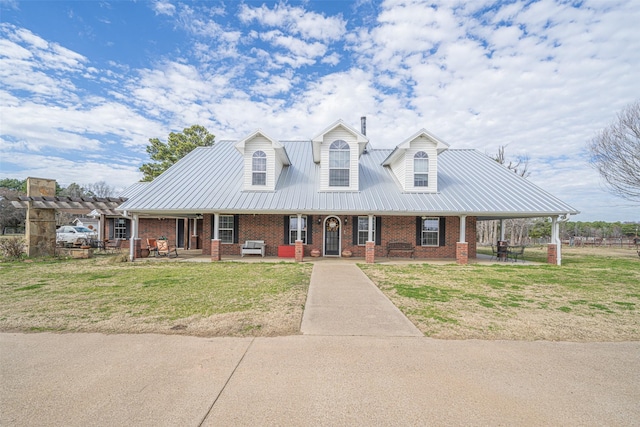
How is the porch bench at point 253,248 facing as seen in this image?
toward the camera

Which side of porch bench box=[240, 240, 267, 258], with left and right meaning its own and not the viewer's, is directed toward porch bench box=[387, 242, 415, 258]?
left

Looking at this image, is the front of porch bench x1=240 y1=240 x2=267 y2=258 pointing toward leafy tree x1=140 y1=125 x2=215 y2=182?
no

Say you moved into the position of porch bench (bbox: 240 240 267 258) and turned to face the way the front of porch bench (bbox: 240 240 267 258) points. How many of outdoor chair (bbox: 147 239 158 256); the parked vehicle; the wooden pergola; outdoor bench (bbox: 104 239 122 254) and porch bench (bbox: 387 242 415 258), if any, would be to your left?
1

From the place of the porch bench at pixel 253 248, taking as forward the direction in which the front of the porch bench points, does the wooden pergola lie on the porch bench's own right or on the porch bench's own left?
on the porch bench's own right

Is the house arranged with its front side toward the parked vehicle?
no

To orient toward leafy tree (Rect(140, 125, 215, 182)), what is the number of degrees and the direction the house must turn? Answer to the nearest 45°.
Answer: approximately 135° to its right

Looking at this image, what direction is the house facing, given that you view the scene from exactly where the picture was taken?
facing the viewer

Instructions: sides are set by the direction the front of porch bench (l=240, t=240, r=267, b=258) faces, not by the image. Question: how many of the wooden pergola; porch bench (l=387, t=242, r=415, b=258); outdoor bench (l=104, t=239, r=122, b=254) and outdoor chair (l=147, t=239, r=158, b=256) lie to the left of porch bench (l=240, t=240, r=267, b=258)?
1

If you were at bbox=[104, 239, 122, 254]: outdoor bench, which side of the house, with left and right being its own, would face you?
right

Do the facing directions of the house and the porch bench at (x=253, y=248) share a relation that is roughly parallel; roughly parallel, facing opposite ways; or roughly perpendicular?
roughly parallel

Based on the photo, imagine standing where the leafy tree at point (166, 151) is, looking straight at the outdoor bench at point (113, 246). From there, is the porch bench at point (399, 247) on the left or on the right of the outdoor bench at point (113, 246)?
left

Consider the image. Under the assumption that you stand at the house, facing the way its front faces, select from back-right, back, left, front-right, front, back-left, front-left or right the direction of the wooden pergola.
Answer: right
